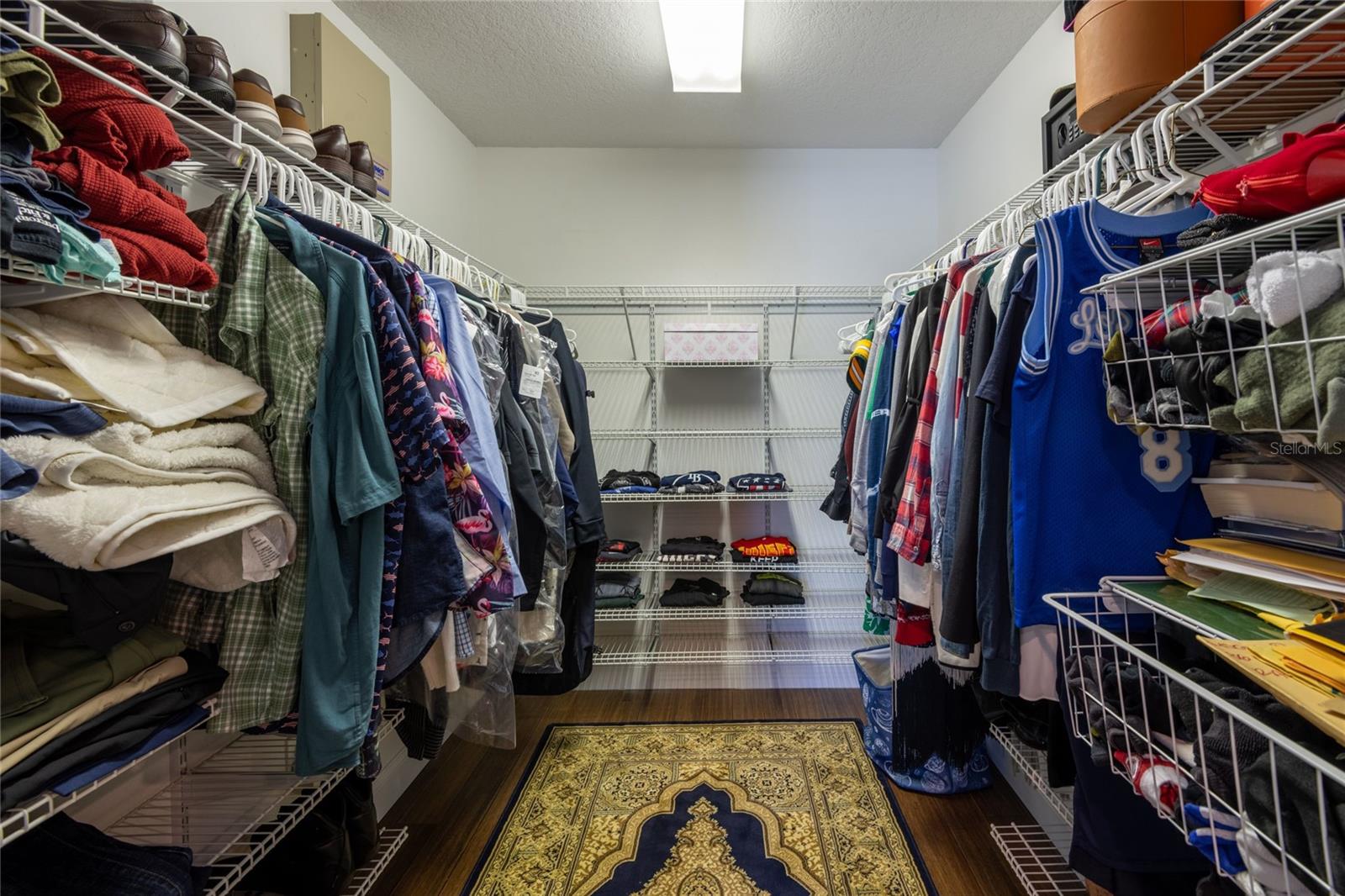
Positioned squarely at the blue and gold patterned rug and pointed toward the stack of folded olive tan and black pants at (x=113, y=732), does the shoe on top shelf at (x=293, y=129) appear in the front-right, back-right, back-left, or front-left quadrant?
front-right

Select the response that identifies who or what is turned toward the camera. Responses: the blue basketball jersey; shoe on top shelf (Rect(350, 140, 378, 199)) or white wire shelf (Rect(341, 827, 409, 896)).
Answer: the blue basketball jersey

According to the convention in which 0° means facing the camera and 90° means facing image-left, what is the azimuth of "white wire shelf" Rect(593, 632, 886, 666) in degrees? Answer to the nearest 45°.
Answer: approximately 0°

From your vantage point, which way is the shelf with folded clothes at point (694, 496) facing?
toward the camera

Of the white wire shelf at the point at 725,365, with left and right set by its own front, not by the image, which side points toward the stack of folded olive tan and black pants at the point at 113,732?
front

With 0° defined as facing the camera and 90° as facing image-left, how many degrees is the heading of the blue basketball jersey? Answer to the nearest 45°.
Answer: approximately 0°

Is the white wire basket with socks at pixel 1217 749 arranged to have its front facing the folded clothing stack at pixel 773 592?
no

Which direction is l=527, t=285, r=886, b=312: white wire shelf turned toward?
toward the camera

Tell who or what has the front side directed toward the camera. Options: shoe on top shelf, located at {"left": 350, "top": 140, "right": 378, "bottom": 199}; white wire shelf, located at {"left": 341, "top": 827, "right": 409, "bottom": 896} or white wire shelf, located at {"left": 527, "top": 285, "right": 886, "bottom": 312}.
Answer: white wire shelf, located at {"left": 527, "top": 285, "right": 886, "bottom": 312}

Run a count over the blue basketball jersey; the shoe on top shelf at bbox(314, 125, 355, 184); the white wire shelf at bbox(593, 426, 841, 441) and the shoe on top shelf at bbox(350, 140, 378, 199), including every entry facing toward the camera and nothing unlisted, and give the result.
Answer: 2

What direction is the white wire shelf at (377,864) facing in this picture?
to the viewer's right

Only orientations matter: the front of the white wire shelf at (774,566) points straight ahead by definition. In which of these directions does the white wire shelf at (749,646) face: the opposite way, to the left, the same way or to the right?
the same way

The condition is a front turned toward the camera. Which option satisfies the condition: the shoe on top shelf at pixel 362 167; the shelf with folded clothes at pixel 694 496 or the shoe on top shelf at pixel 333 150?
the shelf with folded clothes

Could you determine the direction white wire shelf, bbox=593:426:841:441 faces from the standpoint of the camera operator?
facing the viewer
